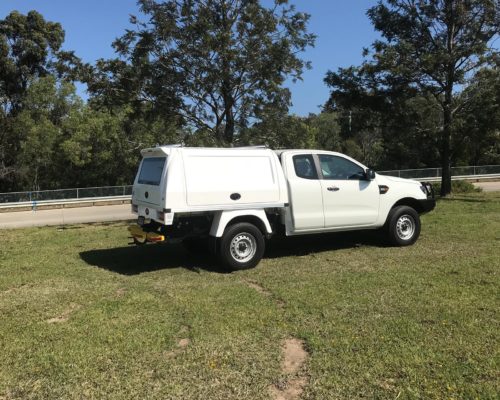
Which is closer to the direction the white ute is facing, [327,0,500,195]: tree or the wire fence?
the tree

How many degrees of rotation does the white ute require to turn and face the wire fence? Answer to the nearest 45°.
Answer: approximately 90° to its left

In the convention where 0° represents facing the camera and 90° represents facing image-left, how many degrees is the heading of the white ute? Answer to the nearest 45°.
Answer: approximately 225°

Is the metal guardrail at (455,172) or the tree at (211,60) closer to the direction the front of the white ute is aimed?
the metal guardrail

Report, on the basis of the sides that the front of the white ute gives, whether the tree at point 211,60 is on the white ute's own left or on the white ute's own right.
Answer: on the white ute's own left

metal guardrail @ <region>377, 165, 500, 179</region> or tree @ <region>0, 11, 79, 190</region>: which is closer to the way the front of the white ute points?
the metal guardrail

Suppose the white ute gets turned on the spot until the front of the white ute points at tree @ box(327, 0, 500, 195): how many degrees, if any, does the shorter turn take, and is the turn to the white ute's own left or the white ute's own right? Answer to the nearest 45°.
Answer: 0° — it already faces it
